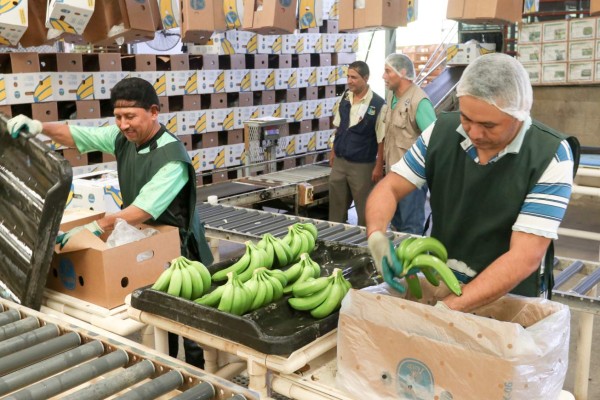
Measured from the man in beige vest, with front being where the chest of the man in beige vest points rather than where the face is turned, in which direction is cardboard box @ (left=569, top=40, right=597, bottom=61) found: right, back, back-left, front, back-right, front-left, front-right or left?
back

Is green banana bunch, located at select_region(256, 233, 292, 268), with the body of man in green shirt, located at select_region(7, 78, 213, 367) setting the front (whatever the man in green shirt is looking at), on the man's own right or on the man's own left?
on the man's own left

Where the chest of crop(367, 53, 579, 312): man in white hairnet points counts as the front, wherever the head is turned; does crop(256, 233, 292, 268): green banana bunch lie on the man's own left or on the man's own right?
on the man's own right

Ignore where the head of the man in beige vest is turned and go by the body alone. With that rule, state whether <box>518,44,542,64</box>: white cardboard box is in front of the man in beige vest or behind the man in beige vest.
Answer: behind

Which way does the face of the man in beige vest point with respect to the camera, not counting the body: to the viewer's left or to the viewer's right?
to the viewer's left

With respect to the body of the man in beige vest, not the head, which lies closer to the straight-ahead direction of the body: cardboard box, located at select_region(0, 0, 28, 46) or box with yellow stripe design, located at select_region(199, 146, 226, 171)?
the cardboard box

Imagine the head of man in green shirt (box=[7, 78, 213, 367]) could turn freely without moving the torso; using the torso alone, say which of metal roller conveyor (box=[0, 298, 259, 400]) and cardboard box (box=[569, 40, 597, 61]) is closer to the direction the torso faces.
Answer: the metal roller conveyor

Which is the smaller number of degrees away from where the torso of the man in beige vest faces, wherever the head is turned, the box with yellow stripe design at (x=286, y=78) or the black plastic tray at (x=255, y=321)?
the black plastic tray

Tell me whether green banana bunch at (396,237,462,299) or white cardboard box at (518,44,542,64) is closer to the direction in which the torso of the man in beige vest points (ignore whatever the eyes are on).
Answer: the green banana bunch

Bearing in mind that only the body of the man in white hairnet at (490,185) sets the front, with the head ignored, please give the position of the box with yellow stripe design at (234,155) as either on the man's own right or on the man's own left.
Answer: on the man's own right
